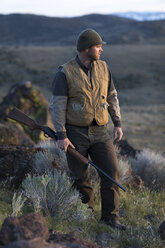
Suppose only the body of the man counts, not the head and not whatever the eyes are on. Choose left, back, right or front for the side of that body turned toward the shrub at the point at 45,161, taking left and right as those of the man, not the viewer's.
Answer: back

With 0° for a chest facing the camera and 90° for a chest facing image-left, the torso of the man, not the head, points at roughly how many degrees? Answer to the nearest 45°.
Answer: approximately 315°

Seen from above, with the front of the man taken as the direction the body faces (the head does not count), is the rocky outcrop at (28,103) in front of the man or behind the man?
behind

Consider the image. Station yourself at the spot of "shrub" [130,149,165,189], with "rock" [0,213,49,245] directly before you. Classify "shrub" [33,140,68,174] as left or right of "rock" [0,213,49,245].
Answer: right

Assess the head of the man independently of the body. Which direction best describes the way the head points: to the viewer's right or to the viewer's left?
to the viewer's right

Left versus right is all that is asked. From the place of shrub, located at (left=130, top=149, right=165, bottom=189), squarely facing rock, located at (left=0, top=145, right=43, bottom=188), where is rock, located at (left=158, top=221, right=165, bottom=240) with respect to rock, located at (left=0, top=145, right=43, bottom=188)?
left

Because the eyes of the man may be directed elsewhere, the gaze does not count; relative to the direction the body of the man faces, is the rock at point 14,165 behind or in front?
behind
